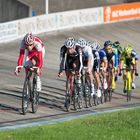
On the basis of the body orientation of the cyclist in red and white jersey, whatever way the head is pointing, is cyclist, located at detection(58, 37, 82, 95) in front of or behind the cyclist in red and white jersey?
behind

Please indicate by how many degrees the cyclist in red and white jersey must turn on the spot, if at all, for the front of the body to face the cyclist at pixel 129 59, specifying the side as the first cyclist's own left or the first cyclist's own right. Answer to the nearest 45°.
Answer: approximately 180°
